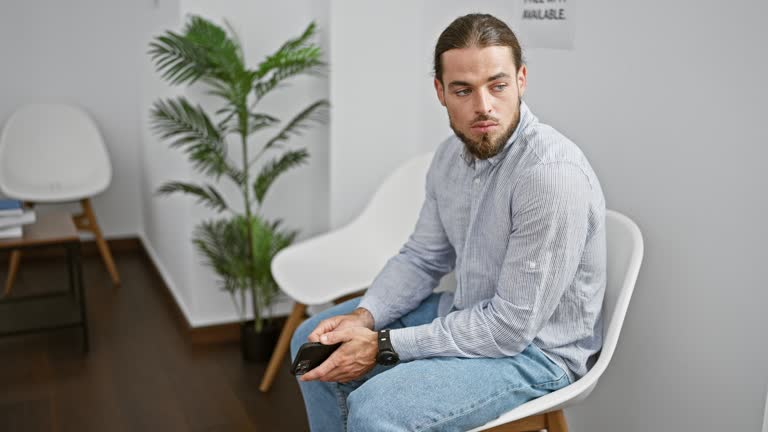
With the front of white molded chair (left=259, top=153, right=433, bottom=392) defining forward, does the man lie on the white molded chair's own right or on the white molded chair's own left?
on the white molded chair's own left

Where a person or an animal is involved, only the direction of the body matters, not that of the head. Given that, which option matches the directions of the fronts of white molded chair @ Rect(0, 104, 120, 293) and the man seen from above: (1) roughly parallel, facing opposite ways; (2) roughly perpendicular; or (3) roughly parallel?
roughly perpendicular

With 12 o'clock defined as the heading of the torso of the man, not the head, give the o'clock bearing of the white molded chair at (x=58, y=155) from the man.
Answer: The white molded chair is roughly at 3 o'clock from the man.

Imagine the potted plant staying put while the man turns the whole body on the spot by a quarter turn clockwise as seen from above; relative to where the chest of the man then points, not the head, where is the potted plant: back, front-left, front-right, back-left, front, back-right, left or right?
front

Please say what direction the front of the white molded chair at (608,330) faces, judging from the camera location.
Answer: facing the viewer and to the left of the viewer
